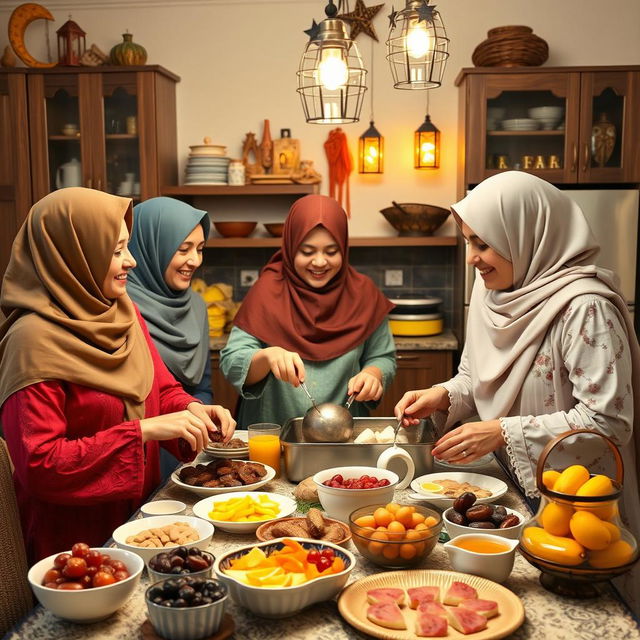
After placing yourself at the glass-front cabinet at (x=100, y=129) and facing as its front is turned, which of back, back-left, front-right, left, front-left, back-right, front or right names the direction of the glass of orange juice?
front

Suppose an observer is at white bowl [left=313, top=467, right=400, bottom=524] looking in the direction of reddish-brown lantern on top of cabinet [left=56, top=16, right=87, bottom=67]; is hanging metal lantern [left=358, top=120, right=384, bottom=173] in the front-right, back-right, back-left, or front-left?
front-right

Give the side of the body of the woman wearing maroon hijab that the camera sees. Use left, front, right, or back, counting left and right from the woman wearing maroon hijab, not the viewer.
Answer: front

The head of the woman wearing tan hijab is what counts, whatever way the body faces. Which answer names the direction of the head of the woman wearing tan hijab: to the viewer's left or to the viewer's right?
to the viewer's right

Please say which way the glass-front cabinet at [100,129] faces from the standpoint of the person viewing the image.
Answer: facing the viewer

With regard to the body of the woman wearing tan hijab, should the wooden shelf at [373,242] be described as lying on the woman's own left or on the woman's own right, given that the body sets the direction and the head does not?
on the woman's own left

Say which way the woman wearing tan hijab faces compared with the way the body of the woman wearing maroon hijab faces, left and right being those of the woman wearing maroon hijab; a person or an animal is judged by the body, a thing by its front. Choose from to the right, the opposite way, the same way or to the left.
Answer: to the left

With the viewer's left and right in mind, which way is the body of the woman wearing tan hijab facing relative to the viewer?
facing to the right of the viewer

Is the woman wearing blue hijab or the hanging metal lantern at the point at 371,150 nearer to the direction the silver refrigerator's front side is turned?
the woman wearing blue hijab

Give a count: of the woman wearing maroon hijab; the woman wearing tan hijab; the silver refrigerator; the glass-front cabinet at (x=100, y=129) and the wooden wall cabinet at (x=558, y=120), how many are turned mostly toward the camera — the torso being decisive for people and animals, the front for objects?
4

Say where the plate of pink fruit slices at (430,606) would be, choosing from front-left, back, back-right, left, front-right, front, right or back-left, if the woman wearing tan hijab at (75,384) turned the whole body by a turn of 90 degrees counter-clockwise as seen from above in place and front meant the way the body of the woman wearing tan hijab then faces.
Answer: back-right

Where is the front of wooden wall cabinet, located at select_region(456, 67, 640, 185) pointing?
toward the camera

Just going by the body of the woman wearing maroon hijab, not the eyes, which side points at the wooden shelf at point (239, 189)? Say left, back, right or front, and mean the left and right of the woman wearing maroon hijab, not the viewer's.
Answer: back

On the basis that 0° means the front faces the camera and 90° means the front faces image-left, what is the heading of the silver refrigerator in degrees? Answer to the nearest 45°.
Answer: approximately 0°

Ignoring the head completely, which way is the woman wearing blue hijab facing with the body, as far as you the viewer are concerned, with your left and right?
facing the viewer and to the right of the viewer
